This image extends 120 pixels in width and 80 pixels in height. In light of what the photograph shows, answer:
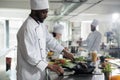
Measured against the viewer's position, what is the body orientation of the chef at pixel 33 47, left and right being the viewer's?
facing the viewer and to the right of the viewer
